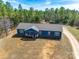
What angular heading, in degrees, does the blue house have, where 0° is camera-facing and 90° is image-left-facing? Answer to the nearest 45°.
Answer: approximately 0°
